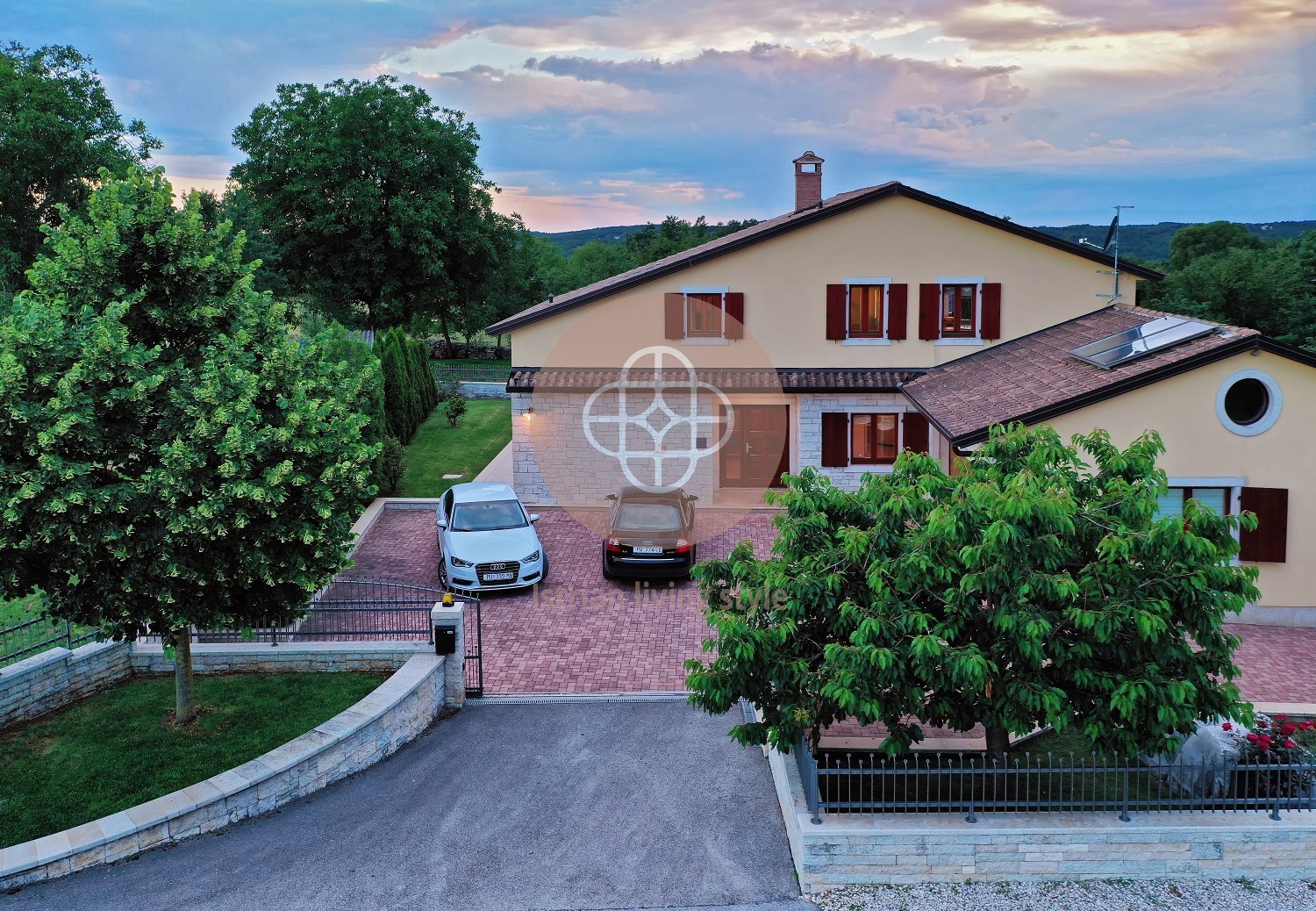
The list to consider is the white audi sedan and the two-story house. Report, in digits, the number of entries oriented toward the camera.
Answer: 2

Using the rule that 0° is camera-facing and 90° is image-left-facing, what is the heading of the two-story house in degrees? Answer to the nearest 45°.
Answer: approximately 0°

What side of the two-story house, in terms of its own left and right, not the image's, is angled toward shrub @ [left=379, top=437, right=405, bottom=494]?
right

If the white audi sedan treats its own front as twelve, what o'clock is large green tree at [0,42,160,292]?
The large green tree is roughly at 5 o'clock from the white audi sedan.

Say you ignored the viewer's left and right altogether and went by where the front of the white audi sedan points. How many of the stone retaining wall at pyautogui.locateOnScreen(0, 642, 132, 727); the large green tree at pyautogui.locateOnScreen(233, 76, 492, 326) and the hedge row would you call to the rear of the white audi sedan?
2

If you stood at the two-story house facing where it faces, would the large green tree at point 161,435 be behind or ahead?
ahead

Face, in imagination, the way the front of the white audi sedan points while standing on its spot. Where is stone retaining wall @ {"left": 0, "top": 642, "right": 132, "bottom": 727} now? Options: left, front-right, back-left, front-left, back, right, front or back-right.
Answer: front-right

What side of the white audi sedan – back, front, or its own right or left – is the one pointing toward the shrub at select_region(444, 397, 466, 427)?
back

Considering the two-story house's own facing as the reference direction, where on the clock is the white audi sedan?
The white audi sedan is roughly at 1 o'clock from the two-story house.

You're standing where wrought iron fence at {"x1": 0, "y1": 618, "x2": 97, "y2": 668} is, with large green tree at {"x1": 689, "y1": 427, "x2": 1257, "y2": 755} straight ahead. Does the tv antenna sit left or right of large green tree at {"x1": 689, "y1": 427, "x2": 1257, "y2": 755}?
left

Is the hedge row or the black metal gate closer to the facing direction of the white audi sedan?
the black metal gate

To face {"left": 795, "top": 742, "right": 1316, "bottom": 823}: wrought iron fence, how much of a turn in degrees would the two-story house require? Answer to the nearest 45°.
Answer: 0° — it already faces it

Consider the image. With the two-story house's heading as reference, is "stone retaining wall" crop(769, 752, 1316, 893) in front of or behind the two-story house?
in front

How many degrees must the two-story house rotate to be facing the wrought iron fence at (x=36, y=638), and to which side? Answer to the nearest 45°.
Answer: approximately 45° to its right
